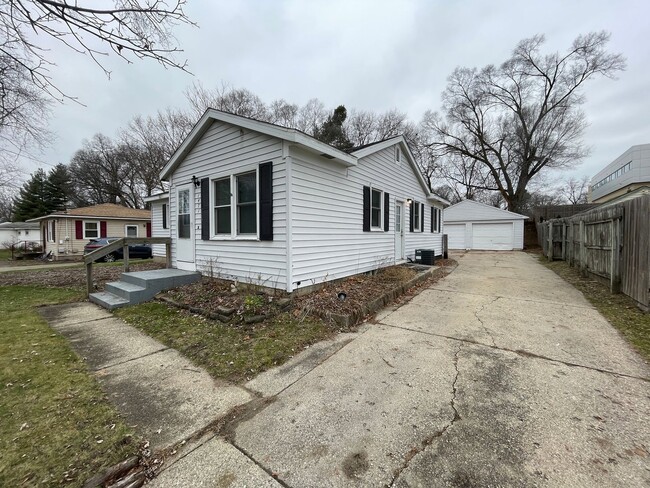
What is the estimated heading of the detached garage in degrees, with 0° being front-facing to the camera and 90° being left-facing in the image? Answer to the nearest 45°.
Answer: approximately 0°

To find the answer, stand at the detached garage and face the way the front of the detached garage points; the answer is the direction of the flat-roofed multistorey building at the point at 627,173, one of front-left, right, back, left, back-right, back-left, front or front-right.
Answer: back-left

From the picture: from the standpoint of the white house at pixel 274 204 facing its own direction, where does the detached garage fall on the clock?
The detached garage is roughly at 6 o'clock from the white house.

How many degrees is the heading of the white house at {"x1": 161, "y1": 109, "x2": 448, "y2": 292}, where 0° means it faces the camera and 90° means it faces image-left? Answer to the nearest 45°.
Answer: approximately 45°

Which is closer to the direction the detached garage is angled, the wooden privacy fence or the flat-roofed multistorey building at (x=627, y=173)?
the wooden privacy fence

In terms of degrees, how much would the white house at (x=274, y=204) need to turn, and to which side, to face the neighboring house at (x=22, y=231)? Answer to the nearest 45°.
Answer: approximately 90° to its right

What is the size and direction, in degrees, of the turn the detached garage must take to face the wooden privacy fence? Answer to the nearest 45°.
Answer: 0° — it already faces it

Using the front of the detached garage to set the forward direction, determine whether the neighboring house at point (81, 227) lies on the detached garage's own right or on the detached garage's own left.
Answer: on the detached garage's own right
